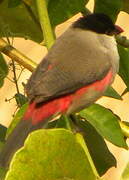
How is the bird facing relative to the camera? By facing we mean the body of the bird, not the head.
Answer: to the viewer's right
